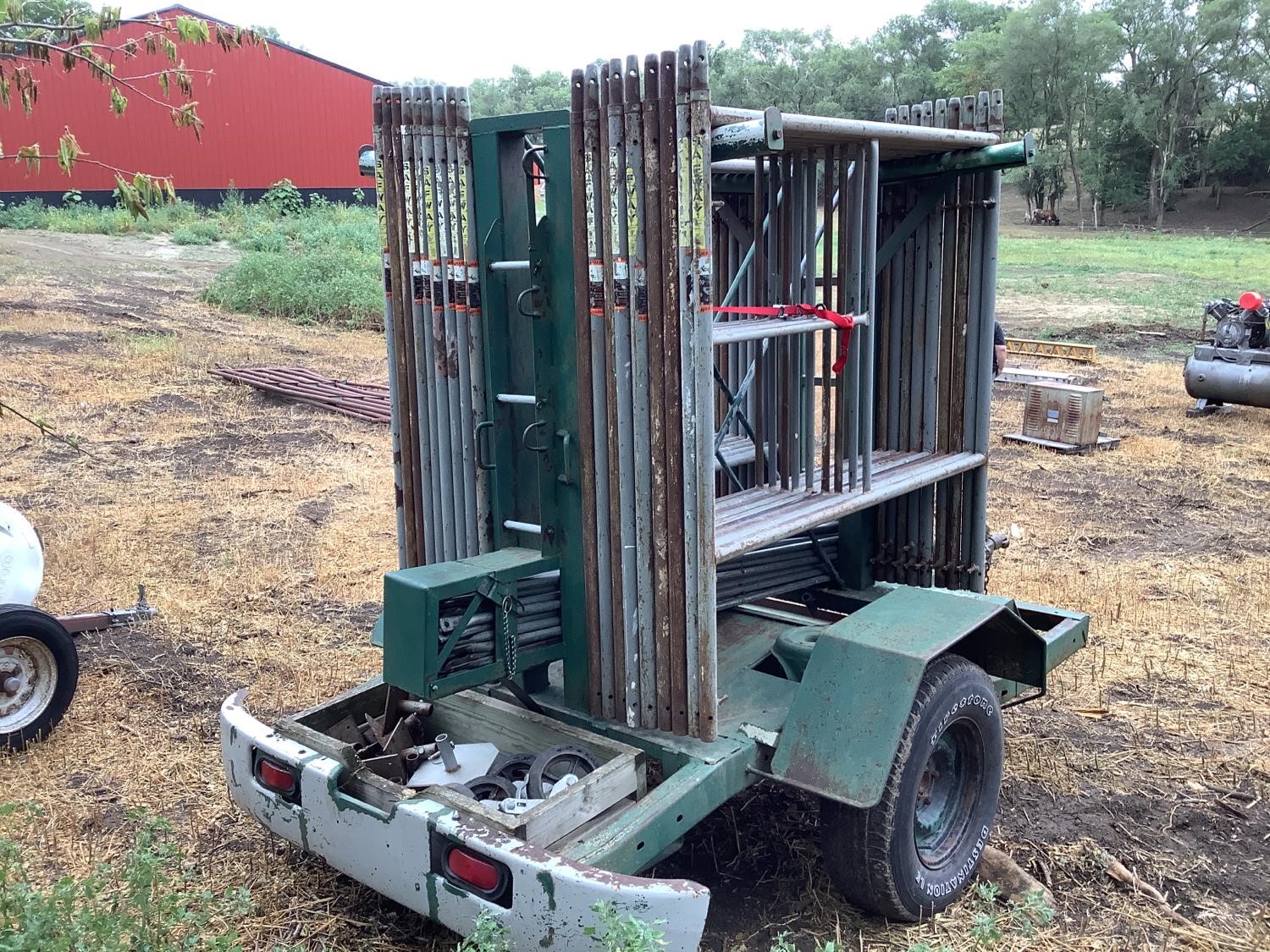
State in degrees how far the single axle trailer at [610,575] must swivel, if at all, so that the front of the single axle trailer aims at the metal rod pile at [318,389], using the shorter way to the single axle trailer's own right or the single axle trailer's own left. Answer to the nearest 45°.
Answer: approximately 45° to the single axle trailer's own left

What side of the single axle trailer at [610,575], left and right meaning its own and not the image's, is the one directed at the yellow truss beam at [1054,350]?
front

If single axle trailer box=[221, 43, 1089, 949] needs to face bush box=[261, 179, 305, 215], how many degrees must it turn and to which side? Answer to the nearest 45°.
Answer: approximately 45° to its left

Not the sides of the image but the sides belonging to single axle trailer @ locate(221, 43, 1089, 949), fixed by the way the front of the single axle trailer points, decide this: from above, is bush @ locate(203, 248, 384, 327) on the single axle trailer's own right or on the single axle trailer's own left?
on the single axle trailer's own left

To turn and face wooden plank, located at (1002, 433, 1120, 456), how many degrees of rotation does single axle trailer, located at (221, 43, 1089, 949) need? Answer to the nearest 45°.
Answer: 0° — it already faces it

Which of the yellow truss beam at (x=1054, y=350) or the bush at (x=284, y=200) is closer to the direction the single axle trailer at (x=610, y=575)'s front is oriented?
the yellow truss beam

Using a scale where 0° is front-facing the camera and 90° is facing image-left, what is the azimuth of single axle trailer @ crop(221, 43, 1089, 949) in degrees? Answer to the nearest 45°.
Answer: approximately 225°

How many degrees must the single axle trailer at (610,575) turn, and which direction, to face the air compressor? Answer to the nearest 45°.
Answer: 0° — it already faces it

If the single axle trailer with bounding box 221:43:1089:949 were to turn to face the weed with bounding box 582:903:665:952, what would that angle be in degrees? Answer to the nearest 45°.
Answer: approximately 135° to its right

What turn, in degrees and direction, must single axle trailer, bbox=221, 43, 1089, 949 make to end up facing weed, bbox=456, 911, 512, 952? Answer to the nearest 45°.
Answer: approximately 135° to its right
